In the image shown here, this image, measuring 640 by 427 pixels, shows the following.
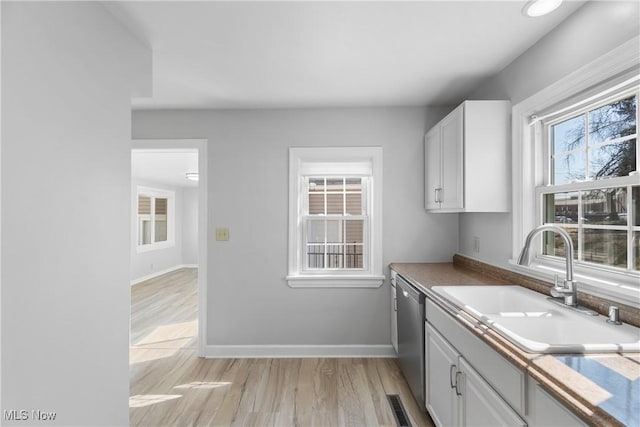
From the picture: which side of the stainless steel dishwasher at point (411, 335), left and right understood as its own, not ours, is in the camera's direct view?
left

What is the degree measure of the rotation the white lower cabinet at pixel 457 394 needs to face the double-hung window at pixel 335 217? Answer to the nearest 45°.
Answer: approximately 45° to its right

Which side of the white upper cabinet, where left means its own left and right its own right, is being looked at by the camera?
left

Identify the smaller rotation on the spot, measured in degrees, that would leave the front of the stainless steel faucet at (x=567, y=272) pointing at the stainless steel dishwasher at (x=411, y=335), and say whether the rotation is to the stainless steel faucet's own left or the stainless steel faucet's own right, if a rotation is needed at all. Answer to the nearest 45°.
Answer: approximately 45° to the stainless steel faucet's own right

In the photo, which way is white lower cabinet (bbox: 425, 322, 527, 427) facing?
to the viewer's left

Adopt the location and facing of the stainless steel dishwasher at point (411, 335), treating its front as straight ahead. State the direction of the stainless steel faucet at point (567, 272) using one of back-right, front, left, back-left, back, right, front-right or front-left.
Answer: back-left

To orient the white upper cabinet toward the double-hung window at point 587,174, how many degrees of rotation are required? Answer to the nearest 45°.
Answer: approximately 135° to its left

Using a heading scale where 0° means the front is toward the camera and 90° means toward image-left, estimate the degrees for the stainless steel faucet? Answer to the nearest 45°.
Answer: approximately 90°
